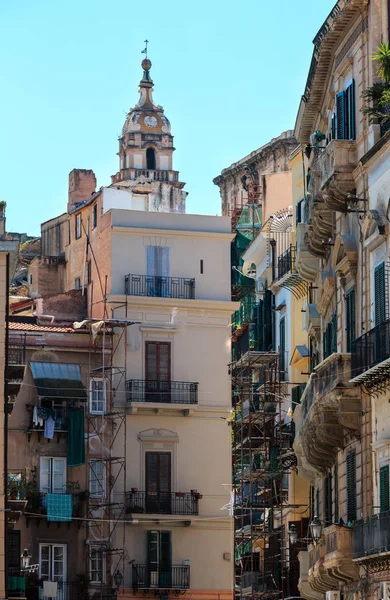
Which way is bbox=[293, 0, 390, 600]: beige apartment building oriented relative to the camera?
to the viewer's left
